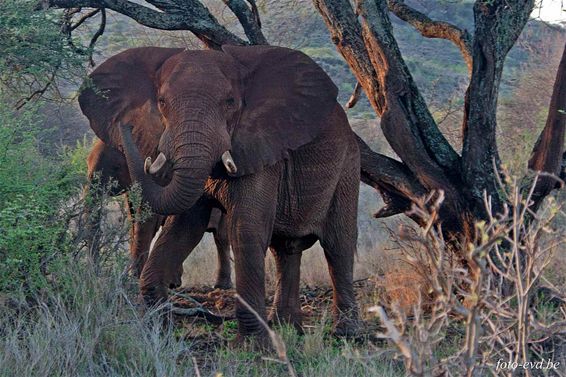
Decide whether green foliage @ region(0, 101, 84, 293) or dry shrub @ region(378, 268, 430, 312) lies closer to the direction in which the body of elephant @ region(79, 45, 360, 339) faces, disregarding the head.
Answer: the green foliage

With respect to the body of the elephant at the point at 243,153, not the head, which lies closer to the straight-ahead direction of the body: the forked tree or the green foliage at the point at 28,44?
the green foliage

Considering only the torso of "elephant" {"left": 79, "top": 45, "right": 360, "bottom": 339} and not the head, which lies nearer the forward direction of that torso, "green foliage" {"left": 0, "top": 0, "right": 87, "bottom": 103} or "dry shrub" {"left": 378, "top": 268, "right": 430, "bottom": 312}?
the green foliage

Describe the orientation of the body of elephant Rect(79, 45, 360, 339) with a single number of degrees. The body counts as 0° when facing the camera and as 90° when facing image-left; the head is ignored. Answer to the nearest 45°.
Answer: approximately 45°

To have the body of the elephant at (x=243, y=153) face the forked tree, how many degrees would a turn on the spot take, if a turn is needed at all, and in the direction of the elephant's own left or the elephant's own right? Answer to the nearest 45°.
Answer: approximately 180°

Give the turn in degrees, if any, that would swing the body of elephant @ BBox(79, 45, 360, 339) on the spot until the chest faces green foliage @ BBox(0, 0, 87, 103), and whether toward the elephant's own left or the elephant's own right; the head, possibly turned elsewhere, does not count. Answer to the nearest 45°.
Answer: approximately 45° to the elephant's own right
